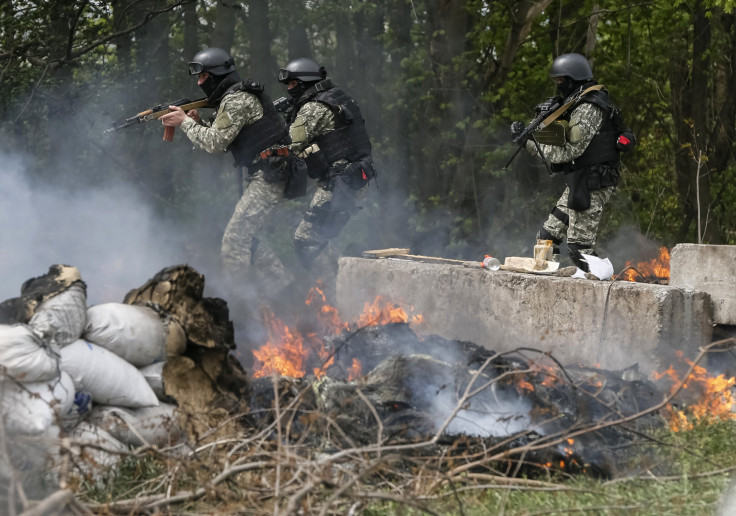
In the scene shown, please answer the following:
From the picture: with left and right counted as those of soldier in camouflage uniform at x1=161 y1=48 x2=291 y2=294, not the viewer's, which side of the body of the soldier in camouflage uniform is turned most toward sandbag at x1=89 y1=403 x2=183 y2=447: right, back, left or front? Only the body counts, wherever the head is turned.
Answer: left

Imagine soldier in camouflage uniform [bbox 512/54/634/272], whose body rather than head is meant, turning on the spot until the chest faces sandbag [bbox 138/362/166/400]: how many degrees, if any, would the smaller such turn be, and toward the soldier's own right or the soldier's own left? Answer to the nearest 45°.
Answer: approximately 45° to the soldier's own left

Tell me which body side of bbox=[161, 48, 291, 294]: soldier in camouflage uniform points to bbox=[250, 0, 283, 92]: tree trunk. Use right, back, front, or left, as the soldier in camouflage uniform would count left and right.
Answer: right

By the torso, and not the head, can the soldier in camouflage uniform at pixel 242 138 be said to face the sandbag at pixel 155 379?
no

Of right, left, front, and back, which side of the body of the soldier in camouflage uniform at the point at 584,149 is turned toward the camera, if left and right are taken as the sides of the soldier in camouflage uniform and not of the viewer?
left

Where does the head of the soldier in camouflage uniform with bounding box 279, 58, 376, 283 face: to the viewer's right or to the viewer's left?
to the viewer's left

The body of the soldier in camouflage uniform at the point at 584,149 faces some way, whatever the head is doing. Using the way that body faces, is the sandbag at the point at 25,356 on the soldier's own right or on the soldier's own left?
on the soldier's own left

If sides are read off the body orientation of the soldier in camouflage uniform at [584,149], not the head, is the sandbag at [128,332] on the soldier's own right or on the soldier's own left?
on the soldier's own left

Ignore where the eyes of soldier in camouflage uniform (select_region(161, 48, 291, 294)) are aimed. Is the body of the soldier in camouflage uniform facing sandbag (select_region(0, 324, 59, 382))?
no

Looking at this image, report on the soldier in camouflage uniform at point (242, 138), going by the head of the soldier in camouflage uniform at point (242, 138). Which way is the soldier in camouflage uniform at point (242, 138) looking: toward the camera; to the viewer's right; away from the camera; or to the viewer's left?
to the viewer's left

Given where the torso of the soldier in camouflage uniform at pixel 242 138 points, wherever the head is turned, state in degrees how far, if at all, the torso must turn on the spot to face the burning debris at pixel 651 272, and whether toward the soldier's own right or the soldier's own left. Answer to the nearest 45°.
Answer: approximately 180°

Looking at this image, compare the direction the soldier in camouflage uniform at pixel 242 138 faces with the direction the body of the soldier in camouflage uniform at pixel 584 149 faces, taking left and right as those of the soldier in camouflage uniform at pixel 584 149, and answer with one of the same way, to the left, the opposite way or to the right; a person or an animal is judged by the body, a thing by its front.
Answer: the same way

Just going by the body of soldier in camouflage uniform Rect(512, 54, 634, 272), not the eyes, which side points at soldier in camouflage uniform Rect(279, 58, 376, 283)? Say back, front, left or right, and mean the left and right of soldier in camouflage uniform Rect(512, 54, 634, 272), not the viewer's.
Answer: front

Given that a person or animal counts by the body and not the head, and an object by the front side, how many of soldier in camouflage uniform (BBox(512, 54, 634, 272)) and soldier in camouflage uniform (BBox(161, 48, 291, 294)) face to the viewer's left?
2

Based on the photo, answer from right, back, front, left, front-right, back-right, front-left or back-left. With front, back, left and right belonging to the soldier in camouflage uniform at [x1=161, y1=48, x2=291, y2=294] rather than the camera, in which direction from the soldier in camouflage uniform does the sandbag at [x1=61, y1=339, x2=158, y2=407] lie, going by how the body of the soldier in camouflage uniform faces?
left

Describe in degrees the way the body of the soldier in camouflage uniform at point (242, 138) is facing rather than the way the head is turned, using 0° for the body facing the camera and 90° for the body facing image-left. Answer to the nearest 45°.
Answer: approximately 90°

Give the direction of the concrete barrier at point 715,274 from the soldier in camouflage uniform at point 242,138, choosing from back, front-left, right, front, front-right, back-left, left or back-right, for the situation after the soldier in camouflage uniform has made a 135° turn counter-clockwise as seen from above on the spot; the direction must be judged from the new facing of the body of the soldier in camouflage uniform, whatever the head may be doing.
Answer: front

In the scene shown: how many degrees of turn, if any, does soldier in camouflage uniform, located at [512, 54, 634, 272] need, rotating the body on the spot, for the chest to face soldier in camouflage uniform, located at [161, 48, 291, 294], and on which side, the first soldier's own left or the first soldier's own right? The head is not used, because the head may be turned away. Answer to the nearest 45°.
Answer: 0° — they already face them
